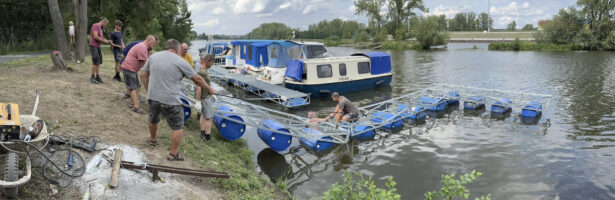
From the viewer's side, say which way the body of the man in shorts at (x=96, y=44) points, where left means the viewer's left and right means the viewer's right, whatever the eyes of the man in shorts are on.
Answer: facing to the right of the viewer

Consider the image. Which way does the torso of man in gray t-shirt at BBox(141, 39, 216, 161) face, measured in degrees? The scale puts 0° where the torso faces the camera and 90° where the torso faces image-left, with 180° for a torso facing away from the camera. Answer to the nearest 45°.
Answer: approximately 225°

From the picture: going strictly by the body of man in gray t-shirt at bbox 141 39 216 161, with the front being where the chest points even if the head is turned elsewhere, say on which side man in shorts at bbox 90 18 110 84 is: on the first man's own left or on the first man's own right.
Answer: on the first man's own left

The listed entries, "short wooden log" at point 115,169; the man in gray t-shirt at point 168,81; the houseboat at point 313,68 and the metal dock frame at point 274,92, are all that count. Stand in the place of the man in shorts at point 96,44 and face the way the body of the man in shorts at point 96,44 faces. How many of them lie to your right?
2

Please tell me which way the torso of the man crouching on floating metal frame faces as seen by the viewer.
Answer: to the viewer's left
